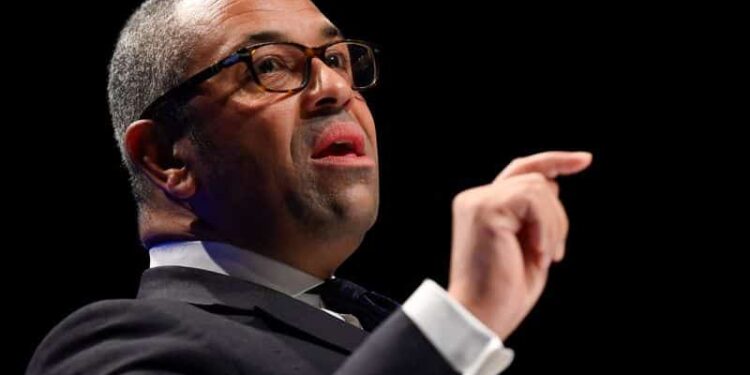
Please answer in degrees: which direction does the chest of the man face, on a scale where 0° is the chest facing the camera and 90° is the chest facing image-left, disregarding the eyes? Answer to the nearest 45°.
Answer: approximately 315°

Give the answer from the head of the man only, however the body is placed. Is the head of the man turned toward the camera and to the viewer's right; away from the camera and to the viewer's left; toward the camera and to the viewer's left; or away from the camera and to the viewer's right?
toward the camera and to the viewer's right
